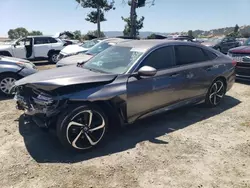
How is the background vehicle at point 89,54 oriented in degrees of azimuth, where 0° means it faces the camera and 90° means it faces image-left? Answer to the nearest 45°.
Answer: approximately 45°

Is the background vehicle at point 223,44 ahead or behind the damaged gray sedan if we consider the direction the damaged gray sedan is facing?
behind

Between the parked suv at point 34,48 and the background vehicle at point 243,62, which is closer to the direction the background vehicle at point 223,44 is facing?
the parked suv

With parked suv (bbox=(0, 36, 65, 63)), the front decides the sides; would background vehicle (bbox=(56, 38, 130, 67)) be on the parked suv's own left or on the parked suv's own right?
on the parked suv's own left

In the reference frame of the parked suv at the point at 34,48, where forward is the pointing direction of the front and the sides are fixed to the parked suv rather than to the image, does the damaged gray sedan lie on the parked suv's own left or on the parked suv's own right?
on the parked suv's own left

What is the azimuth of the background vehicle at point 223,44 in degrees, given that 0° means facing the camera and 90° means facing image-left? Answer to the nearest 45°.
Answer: approximately 45°

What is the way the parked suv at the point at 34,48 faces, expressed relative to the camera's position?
facing to the left of the viewer

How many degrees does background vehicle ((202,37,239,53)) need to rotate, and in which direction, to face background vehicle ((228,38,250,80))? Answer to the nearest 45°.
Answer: approximately 45° to its left

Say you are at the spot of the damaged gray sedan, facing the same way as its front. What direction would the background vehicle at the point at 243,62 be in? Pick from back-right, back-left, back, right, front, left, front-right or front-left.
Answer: back
